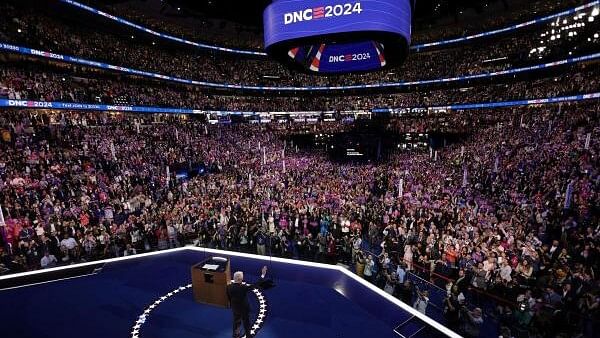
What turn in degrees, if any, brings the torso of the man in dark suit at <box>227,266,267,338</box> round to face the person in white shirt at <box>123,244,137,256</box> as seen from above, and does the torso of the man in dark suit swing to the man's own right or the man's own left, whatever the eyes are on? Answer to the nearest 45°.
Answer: approximately 90° to the man's own left

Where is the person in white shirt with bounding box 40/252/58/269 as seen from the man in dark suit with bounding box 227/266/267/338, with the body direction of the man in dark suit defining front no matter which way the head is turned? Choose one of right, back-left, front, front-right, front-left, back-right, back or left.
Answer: left

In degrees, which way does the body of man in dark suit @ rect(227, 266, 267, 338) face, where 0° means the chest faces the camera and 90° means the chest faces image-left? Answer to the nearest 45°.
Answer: approximately 225°

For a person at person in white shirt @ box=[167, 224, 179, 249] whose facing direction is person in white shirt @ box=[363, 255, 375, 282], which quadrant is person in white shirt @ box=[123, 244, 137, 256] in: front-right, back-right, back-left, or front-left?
back-right

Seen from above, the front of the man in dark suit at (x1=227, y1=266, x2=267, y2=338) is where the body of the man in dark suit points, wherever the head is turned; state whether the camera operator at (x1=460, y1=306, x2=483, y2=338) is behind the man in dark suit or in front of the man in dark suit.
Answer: in front

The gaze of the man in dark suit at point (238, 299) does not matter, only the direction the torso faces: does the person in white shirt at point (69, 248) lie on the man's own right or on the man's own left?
on the man's own left
